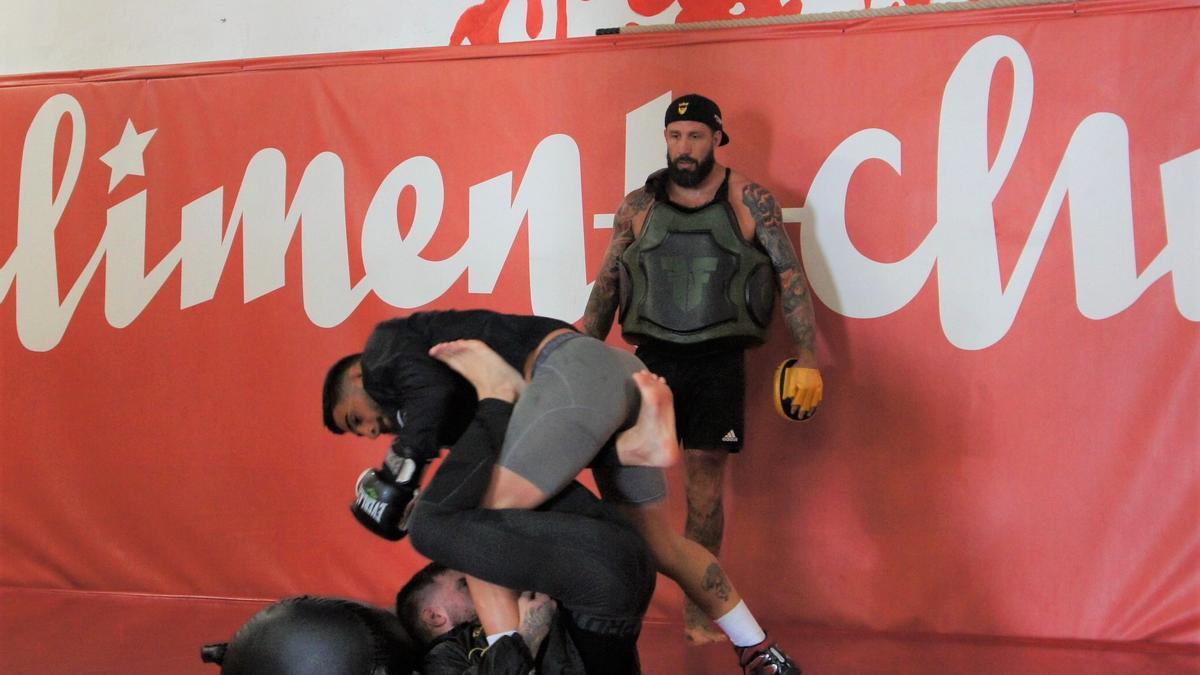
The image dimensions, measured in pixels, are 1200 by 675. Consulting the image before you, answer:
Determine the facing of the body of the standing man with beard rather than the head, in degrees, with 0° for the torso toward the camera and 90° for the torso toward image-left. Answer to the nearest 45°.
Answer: approximately 0°

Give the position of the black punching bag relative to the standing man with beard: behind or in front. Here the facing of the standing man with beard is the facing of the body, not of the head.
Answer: in front
